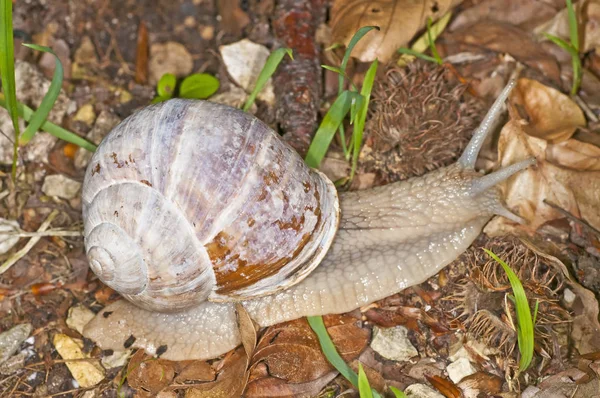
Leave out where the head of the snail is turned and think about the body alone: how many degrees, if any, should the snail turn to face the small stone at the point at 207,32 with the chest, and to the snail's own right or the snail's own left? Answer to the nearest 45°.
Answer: approximately 90° to the snail's own left

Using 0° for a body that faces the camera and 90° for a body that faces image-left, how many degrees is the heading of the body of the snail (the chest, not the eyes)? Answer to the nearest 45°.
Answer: approximately 270°

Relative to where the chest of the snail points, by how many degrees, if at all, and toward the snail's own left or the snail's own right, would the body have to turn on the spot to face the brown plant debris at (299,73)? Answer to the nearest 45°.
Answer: approximately 90° to the snail's own left

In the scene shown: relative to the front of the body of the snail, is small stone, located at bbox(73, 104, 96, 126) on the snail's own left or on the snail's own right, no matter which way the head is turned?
on the snail's own left

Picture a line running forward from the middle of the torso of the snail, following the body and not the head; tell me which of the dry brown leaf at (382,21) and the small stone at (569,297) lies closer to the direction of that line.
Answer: the small stone

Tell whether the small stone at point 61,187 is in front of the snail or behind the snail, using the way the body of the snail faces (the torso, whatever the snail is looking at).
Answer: behind

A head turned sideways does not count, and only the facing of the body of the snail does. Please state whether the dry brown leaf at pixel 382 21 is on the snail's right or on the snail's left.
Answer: on the snail's left

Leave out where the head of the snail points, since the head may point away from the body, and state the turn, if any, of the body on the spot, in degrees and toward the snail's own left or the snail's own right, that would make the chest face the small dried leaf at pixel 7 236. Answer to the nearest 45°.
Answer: approximately 180°

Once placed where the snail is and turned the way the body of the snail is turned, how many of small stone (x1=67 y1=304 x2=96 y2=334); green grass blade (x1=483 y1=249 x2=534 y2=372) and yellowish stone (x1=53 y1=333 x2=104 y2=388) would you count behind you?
2

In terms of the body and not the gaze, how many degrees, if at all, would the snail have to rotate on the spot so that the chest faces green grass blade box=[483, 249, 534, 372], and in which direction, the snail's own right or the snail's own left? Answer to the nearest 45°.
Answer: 0° — it already faces it

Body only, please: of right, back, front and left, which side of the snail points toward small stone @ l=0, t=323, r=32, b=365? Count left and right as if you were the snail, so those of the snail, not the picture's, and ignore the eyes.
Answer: back
